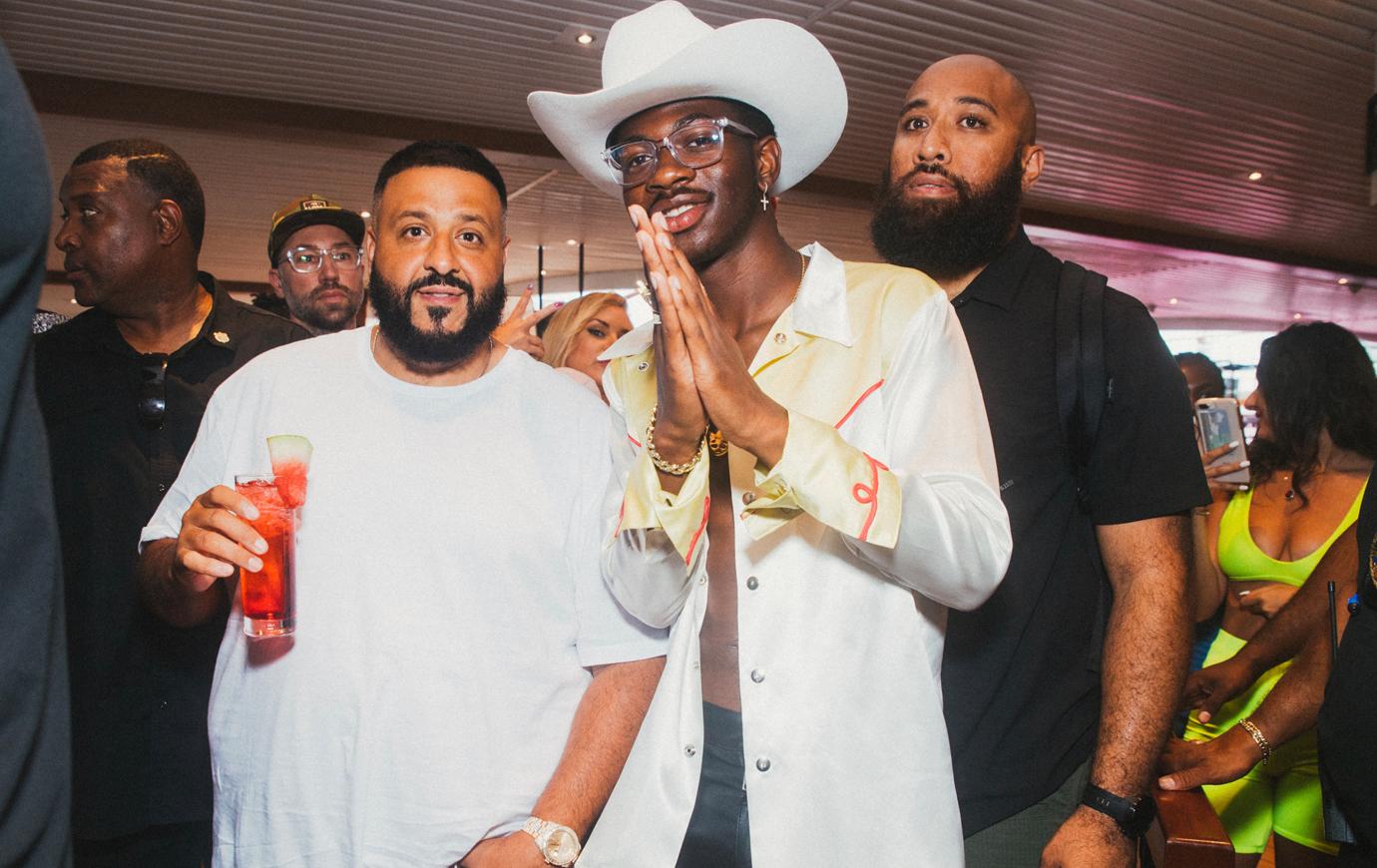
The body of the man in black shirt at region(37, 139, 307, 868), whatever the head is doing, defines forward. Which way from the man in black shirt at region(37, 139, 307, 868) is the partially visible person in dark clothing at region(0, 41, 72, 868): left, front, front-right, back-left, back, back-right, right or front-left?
front

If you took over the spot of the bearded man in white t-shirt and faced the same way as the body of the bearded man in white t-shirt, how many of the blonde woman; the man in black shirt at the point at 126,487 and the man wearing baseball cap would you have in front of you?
0

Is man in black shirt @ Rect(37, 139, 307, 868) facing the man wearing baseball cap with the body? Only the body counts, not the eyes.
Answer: no

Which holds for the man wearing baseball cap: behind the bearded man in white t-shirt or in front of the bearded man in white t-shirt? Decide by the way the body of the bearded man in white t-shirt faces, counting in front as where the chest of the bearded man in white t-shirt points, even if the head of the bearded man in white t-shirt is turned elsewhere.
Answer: behind

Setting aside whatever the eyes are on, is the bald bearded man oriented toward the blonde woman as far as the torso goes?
no

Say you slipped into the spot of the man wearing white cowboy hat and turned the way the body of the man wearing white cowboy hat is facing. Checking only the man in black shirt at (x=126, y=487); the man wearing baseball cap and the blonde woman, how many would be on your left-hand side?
0

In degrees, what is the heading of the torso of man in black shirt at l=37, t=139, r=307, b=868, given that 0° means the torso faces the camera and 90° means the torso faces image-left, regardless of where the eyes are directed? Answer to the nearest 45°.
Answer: approximately 0°

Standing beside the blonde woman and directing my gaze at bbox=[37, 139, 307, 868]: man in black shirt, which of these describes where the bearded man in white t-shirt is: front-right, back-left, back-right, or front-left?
front-left

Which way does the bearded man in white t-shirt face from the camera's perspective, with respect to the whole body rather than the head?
toward the camera

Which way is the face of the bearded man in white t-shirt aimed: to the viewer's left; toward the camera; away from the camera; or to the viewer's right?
toward the camera

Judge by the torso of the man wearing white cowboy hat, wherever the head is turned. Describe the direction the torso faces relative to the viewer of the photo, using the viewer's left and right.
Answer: facing the viewer and to the left of the viewer

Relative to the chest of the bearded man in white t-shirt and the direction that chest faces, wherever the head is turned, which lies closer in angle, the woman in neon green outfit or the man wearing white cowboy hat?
the man wearing white cowboy hat

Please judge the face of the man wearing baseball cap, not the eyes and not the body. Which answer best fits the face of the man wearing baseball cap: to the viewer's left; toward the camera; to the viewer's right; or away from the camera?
toward the camera

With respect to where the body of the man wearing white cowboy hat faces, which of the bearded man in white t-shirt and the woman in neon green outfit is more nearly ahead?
the bearded man in white t-shirt

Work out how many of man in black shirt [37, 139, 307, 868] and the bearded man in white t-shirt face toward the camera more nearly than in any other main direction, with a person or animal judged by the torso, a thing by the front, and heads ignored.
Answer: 2
